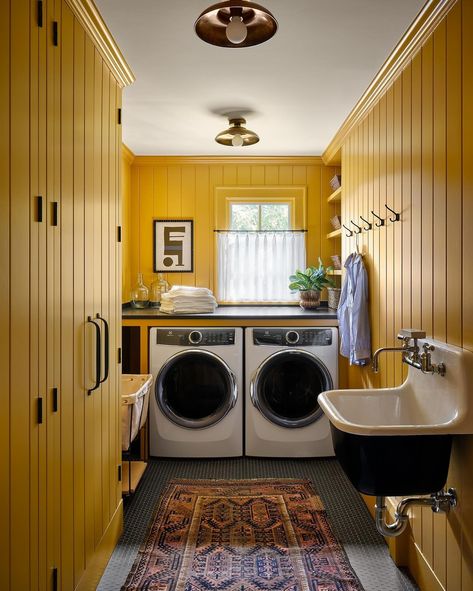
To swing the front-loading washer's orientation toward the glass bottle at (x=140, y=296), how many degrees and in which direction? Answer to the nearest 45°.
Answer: approximately 135° to its right

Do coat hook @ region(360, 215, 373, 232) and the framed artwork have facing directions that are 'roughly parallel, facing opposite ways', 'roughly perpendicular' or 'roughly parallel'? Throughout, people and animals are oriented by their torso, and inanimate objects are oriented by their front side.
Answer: roughly perpendicular

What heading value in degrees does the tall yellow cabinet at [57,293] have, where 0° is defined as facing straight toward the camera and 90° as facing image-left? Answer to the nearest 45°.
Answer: approximately 270°

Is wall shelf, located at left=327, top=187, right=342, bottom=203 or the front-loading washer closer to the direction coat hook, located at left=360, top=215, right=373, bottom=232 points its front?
the front-loading washer

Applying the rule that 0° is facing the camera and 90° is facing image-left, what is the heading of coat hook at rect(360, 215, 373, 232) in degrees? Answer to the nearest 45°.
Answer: approximately 90°

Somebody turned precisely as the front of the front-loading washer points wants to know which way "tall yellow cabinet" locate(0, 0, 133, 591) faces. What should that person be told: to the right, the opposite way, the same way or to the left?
to the left
